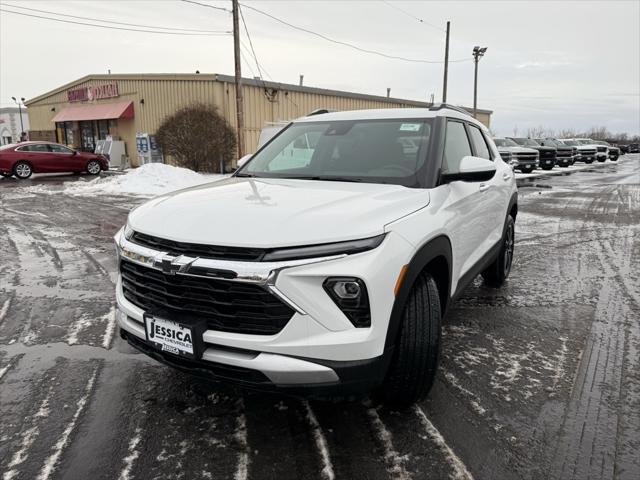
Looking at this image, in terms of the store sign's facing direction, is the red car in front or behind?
in front

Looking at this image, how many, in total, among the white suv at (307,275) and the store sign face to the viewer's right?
0

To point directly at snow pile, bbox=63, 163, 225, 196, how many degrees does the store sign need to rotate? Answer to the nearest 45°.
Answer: approximately 45° to its left

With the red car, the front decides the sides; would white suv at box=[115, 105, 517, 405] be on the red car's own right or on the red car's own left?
on the red car's own right

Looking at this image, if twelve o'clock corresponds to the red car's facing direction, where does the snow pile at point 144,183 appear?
The snow pile is roughly at 2 o'clock from the red car.

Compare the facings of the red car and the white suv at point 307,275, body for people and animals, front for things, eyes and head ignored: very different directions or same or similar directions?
very different directions

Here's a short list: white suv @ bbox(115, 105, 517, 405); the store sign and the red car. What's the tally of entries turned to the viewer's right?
1

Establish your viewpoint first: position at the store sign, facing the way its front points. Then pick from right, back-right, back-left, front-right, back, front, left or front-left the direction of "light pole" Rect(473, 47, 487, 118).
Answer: back-left

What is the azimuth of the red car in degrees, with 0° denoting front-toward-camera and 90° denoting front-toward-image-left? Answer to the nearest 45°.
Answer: approximately 270°

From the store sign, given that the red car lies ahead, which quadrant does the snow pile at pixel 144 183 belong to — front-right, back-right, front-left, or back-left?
front-left

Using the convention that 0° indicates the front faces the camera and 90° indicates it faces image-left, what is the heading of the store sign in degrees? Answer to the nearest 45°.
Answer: approximately 45°

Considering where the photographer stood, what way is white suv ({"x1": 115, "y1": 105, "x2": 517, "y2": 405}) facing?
facing the viewer and to the left of the viewer

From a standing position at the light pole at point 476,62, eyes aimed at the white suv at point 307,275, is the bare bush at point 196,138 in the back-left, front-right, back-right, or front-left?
front-right

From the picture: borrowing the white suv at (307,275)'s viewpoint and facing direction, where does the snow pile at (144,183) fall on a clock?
The snow pile is roughly at 4 o'clock from the white suv.

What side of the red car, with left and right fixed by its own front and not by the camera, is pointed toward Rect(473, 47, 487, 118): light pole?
front
